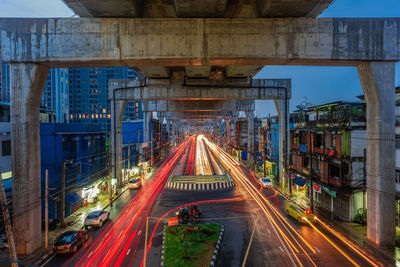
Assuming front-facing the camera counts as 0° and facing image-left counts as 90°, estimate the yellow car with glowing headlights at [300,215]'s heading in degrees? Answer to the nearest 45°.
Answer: approximately 315°

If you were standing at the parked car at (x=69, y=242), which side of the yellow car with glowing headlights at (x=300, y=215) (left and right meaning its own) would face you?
right

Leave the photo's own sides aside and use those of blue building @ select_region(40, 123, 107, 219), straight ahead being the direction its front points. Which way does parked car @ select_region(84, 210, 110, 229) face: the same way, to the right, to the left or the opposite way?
to the left

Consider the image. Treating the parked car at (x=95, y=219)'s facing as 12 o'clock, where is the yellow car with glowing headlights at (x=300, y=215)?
the yellow car with glowing headlights at (x=300, y=215) is roughly at 2 o'clock from the parked car at (x=95, y=219).

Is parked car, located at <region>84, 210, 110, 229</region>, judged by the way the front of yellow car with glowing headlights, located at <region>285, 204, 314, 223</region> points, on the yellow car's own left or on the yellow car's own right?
on the yellow car's own right

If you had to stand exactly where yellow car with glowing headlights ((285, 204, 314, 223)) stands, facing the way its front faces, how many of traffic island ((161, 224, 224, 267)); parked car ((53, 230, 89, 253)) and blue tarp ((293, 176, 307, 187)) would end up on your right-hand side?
2

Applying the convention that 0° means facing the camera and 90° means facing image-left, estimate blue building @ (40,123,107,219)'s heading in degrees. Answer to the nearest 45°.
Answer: approximately 315°

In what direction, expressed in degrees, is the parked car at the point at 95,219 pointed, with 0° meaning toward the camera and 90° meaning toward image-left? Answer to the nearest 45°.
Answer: approximately 225°

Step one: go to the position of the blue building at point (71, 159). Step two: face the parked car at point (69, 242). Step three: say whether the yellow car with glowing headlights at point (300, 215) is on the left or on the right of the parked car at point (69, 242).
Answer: left
